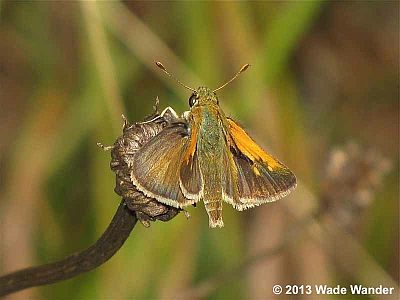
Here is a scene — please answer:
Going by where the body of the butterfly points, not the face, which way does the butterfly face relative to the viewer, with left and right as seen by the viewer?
facing away from the viewer
